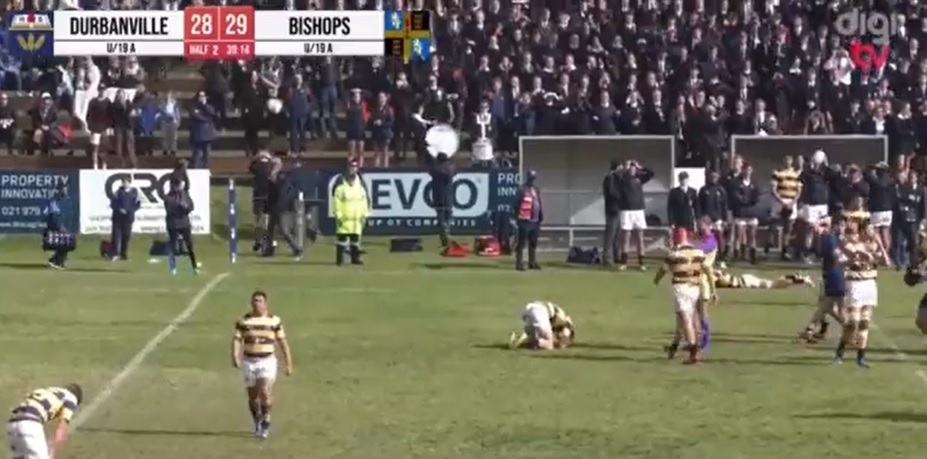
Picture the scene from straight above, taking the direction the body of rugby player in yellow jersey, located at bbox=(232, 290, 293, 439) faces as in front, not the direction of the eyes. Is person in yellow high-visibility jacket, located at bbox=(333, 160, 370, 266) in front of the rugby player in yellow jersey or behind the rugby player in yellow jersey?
behind

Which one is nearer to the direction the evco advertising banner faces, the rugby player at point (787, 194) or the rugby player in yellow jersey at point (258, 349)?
the rugby player in yellow jersey

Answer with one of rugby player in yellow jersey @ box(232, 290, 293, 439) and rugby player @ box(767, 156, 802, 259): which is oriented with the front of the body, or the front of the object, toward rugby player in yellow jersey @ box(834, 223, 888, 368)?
the rugby player

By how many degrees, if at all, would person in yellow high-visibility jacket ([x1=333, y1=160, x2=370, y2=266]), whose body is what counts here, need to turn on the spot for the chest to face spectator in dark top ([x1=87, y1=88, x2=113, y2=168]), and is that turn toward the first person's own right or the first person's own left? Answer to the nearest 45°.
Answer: approximately 135° to the first person's own right

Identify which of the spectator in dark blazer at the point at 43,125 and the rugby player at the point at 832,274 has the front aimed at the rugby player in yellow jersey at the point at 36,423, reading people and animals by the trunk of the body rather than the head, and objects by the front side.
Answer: the spectator in dark blazer

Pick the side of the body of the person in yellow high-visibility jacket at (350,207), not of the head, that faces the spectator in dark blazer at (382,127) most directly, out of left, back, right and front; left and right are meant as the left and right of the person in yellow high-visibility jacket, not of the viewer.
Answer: back
